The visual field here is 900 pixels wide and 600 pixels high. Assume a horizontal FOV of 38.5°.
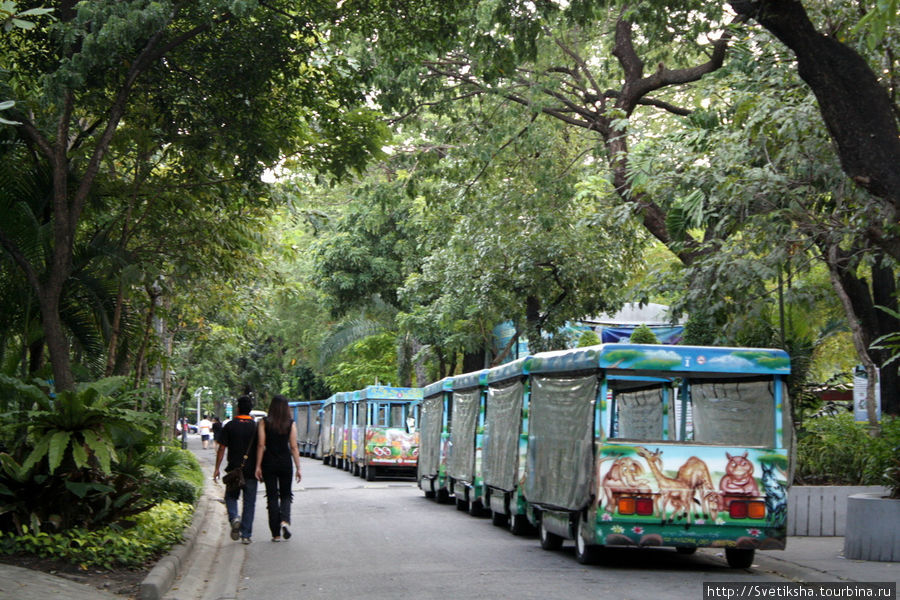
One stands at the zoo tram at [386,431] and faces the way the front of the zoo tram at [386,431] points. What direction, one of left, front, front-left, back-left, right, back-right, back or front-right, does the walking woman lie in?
back-left

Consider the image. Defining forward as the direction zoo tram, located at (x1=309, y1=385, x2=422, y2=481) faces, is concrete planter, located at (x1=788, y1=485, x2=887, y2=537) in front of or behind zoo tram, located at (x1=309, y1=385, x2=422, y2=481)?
behind

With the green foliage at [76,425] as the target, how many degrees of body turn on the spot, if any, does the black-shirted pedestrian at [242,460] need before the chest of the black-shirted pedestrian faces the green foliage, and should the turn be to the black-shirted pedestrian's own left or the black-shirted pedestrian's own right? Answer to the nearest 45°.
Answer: approximately 135° to the black-shirted pedestrian's own left

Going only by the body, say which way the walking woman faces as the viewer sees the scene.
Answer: away from the camera

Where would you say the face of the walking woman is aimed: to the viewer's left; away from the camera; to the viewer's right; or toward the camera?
away from the camera

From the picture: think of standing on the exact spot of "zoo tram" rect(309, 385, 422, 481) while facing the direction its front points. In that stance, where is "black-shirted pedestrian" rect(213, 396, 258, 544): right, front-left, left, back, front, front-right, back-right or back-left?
back-left

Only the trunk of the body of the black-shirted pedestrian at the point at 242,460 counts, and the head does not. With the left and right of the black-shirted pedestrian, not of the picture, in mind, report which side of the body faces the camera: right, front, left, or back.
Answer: back

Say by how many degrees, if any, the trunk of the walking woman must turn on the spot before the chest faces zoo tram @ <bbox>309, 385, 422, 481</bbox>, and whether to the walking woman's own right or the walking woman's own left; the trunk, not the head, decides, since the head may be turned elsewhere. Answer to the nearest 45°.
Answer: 0° — they already face it

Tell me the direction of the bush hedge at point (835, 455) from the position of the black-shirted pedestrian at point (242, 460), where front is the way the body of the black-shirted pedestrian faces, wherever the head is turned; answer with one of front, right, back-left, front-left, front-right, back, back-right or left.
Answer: right

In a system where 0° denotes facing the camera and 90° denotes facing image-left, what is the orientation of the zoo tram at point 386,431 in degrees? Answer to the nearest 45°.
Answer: approximately 135°

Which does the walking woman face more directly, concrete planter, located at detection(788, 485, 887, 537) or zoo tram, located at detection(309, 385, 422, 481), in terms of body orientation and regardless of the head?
the zoo tram

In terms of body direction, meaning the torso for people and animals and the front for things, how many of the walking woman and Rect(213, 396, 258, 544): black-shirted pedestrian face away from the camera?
2

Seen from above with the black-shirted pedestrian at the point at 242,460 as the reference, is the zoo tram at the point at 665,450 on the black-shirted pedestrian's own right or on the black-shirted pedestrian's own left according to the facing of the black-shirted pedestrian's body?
on the black-shirted pedestrian's own right
